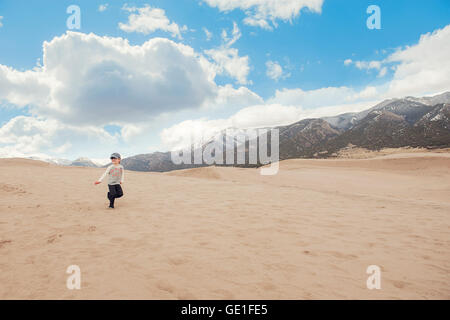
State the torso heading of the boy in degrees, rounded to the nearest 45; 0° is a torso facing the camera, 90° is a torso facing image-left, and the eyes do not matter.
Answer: approximately 0°
